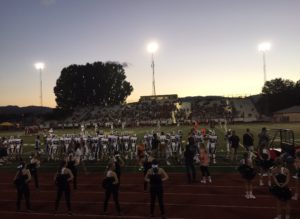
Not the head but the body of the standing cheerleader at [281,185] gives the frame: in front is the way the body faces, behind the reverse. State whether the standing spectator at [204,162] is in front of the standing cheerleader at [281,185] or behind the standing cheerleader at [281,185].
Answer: in front

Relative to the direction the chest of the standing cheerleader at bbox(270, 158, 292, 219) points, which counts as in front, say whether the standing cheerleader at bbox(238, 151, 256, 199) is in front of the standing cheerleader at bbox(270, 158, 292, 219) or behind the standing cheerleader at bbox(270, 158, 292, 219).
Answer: in front

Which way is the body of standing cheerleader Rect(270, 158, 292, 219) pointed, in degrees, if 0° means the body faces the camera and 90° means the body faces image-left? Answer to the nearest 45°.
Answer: approximately 180°

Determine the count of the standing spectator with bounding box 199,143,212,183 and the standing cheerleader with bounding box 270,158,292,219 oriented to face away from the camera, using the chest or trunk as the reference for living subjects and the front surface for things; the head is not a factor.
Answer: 2

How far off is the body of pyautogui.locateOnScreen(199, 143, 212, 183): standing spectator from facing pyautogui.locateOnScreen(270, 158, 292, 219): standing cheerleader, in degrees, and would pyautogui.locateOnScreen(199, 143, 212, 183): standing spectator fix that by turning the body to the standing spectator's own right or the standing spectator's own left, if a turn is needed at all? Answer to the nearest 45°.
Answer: approximately 180°

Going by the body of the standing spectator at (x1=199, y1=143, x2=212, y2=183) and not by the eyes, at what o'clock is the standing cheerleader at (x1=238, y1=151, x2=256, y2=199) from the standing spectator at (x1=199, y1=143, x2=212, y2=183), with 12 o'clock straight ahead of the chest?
the standing cheerleader at (x1=238, y1=151, x2=256, y2=199) is roughly at 5 o'clock from the standing spectator at (x1=199, y1=143, x2=212, y2=183).

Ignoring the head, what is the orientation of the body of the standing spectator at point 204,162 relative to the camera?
away from the camera
